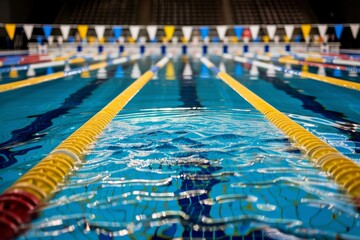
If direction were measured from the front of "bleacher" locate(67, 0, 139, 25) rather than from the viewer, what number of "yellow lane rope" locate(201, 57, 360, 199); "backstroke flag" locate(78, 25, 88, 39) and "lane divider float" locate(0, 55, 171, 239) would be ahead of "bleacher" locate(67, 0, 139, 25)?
3

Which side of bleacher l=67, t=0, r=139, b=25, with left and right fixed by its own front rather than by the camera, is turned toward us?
front

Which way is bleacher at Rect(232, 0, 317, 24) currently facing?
toward the camera

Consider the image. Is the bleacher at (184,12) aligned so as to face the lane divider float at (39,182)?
yes

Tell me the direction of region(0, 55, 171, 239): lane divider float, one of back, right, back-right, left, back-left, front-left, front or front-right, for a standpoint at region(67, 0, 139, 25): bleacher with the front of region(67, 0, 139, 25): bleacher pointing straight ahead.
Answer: front

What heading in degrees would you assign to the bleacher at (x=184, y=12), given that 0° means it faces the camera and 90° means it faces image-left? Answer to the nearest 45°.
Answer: approximately 0°

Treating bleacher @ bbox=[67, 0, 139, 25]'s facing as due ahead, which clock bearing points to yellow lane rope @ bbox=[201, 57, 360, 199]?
The yellow lane rope is roughly at 12 o'clock from the bleacher.

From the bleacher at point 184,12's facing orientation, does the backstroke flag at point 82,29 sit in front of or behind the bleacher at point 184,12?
in front

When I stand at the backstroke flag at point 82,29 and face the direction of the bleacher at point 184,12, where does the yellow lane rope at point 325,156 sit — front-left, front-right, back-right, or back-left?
back-right

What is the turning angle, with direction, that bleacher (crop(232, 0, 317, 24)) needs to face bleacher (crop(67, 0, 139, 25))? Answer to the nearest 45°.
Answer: approximately 90° to its right

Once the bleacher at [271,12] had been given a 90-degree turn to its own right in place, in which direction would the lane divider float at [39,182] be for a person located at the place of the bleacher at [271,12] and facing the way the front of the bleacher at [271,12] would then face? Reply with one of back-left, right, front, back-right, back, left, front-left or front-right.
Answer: left

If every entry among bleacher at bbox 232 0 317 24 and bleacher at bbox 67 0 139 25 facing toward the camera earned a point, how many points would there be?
2

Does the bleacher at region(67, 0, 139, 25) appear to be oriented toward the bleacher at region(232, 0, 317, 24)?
no
